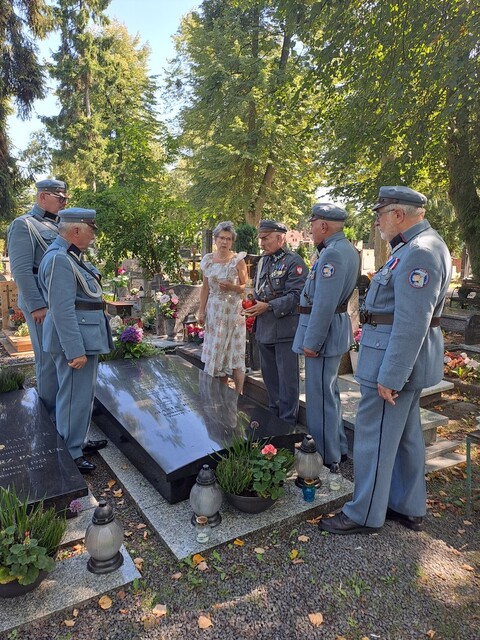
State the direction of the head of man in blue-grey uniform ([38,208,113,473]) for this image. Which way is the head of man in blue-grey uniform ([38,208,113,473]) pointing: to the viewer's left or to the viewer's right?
to the viewer's right

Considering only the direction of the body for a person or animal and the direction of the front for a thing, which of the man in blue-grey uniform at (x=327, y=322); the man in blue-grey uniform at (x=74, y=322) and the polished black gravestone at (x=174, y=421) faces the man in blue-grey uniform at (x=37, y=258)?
the man in blue-grey uniform at (x=327, y=322)

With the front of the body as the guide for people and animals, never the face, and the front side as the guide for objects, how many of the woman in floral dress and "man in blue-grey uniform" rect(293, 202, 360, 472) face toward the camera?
1

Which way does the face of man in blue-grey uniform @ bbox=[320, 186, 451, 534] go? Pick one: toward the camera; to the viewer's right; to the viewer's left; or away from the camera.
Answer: to the viewer's left

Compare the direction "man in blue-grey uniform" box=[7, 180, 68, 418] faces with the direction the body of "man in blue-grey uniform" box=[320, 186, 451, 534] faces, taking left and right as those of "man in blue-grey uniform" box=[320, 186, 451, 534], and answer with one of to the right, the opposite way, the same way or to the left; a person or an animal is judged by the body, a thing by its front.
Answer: the opposite way

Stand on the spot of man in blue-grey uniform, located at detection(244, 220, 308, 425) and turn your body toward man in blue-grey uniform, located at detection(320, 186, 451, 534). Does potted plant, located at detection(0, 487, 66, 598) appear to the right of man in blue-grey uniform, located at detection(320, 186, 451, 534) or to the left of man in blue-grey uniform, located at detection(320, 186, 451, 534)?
right

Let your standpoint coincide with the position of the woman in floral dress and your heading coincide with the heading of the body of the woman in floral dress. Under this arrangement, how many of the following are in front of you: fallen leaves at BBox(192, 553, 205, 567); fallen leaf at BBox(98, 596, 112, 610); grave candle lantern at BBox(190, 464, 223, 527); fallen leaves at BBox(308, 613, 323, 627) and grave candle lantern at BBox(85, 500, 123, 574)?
5

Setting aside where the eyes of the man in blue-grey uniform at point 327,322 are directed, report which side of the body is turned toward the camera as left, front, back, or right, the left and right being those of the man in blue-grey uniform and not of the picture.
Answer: left

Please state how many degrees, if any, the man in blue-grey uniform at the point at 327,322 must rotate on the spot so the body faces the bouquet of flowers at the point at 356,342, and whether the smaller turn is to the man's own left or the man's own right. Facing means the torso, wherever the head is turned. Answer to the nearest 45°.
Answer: approximately 90° to the man's own right

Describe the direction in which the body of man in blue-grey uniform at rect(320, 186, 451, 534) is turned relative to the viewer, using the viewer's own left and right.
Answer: facing to the left of the viewer

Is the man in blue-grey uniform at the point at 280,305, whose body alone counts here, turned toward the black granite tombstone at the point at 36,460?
yes

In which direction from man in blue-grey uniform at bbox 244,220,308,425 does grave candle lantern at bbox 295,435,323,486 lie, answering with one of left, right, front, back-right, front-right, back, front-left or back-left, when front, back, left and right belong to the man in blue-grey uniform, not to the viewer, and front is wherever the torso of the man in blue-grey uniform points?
front-left

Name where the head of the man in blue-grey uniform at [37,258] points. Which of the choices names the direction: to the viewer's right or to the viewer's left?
to the viewer's right

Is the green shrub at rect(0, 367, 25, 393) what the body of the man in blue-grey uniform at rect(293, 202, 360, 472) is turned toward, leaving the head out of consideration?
yes

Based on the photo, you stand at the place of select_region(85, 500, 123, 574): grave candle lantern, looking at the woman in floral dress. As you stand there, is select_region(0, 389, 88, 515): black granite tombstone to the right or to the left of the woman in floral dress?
left

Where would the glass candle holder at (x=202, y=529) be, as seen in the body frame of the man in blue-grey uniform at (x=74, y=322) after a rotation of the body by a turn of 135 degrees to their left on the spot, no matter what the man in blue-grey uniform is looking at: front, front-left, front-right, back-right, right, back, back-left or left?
back

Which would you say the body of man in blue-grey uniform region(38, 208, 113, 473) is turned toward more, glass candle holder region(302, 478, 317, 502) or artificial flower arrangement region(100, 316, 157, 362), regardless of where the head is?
the glass candle holder

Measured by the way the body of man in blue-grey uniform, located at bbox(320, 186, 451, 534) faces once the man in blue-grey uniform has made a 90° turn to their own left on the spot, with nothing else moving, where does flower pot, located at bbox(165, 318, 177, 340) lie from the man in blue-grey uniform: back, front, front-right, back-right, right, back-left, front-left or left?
back-right
